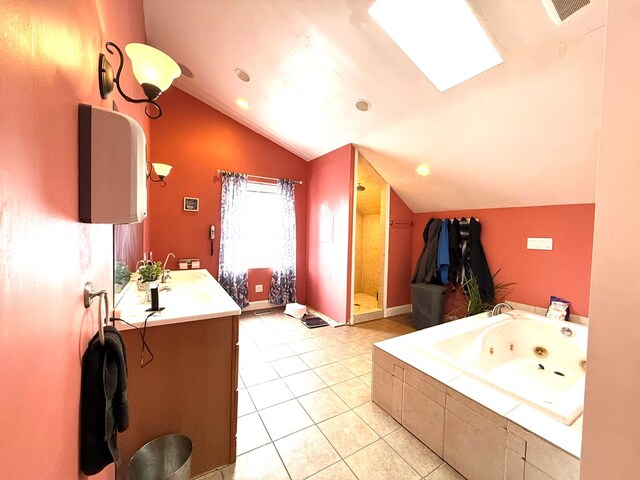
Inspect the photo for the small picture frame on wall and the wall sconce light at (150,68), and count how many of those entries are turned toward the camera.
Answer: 1

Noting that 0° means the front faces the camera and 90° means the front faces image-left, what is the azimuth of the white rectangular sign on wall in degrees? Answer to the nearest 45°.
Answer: approximately 0°

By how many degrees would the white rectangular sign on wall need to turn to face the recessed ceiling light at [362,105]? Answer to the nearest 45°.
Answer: approximately 45° to its right

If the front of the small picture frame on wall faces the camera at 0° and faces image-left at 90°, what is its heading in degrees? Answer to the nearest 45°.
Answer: approximately 0°

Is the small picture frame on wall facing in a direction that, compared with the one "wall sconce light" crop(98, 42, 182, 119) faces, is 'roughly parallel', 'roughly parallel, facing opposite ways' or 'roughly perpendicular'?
roughly perpendicular

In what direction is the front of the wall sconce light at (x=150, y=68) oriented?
to the viewer's right

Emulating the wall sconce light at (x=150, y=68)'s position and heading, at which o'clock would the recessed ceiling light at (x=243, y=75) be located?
The recessed ceiling light is roughly at 10 o'clock from the wall sconce light.

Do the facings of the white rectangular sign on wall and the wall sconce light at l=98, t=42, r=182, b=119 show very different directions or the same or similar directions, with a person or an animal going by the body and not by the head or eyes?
very different directions

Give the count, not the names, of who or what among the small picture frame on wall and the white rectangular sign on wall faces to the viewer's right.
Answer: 0

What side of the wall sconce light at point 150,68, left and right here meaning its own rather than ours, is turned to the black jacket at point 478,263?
front
